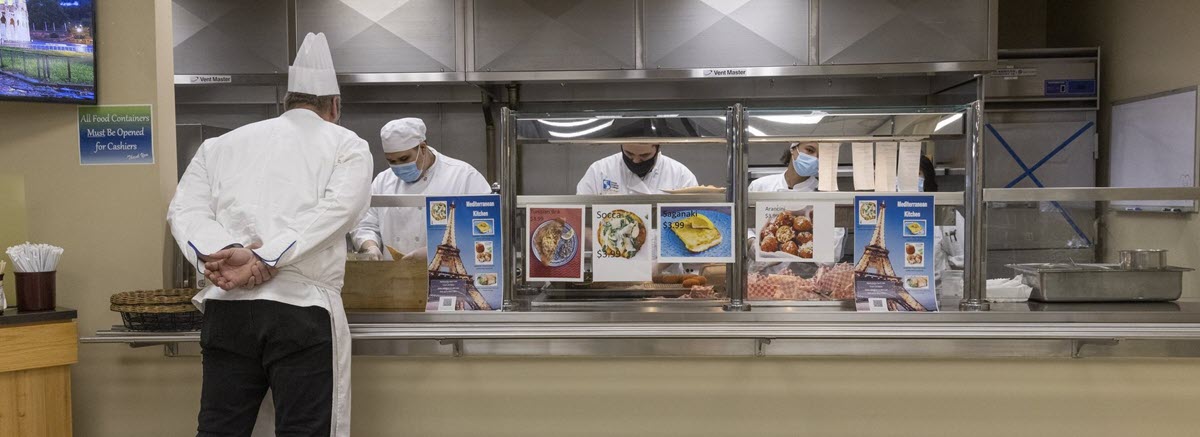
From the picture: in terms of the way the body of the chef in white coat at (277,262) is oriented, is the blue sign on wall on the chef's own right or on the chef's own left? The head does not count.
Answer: on the chef's own left

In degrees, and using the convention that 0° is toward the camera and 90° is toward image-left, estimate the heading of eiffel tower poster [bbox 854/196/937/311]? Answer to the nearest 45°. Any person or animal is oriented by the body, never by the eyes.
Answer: approximately 0°

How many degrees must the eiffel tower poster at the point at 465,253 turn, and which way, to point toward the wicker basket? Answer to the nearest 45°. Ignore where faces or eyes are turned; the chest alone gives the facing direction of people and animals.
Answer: approximately 90° to its right

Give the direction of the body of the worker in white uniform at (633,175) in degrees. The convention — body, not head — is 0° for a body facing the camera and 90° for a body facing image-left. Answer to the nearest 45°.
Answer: approximately 0°

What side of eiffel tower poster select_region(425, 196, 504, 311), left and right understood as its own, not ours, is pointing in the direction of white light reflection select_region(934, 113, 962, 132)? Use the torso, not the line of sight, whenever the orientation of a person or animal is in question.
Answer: left

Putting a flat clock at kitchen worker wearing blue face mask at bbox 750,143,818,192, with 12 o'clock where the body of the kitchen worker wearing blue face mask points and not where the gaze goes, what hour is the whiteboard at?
The whiteboard is roughly at 9 o'clock from the kitchen worker wearing blue face mask.

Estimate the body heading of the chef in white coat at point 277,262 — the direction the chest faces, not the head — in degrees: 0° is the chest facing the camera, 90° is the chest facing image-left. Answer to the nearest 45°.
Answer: approximately 225°

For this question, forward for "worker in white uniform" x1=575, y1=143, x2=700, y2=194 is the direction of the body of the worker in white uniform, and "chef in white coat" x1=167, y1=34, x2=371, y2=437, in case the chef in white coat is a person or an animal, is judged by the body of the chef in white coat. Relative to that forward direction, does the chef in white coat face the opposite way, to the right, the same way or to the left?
the opposite way
